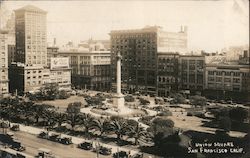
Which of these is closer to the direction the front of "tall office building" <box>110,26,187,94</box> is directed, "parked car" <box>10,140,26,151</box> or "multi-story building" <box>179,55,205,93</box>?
the parked car

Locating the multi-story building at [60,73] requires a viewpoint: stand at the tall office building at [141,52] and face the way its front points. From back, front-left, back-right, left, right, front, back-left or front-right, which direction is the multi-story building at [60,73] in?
front-right

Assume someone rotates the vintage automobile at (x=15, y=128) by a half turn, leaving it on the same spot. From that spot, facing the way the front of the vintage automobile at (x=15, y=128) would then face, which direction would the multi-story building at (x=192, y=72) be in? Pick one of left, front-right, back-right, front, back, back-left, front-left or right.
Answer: front-left

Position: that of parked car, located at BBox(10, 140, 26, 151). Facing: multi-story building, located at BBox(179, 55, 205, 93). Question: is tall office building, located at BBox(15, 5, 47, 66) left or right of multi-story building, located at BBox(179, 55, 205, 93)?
left

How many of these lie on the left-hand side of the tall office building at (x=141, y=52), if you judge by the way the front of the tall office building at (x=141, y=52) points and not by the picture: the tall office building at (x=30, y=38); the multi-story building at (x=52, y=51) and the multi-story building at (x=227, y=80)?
1

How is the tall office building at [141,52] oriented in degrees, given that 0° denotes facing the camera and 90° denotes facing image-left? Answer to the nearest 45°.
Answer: approximately 45°

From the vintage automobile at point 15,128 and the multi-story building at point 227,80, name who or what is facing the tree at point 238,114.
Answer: the multi-story building

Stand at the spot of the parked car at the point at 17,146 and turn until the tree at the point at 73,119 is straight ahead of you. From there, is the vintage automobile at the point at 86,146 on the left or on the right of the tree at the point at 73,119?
right

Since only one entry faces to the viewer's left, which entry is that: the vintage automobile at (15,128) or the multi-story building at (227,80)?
the vintage automobile

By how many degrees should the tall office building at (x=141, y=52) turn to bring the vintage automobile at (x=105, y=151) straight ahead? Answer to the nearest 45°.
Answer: approximately 45° to its left

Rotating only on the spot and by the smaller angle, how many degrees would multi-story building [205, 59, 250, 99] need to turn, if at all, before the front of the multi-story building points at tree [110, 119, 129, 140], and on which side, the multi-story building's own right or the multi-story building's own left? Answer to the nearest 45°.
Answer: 0° — it already faces it

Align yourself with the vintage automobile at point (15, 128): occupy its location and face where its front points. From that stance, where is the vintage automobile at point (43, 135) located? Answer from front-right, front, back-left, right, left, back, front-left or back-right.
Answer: back-left

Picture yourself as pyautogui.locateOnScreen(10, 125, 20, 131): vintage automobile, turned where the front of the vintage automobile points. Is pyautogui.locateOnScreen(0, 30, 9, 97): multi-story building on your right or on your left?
on your right

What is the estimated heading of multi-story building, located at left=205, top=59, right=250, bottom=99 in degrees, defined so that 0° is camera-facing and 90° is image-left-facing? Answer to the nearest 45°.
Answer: approximately 0°
